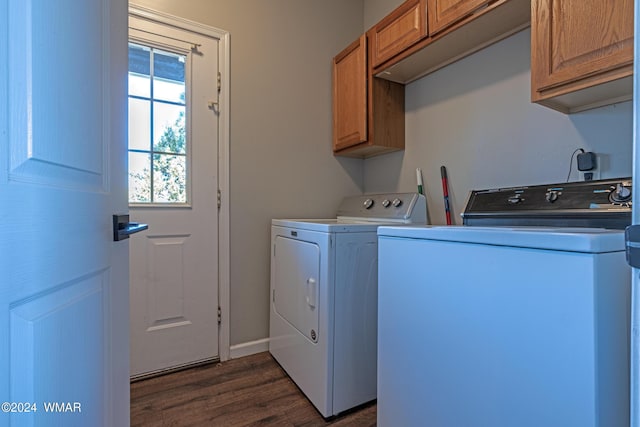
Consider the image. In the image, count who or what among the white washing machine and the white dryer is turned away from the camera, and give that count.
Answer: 0

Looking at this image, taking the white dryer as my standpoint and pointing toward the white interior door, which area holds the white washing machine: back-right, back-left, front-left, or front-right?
front-left

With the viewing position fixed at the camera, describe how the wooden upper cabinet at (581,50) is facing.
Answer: facing the viewer and to the left of the viewer

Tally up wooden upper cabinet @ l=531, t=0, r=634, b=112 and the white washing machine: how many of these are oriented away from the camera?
0

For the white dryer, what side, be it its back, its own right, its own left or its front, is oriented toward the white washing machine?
left

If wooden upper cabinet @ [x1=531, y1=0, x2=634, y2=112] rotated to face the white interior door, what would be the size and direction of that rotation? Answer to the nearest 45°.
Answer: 0° — it already faces it

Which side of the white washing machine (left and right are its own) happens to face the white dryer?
right

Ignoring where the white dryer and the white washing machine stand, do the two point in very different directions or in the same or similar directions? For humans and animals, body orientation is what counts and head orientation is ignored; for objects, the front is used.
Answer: same or similar directions

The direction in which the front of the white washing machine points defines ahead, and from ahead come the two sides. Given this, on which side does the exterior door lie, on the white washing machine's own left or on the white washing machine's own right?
on the white washing machine's own right

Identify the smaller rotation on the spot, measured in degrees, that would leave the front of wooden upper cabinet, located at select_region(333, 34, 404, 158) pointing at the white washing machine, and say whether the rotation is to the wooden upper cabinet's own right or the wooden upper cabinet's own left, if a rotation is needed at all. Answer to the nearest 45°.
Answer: approximately 45° to the wooden upper cabinet's own left

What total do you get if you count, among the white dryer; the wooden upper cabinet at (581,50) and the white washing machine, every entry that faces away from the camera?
0

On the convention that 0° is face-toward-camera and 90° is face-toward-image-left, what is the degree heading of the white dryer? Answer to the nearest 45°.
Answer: approximately 45°

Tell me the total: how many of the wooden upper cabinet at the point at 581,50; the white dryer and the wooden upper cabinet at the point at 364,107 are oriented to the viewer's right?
0
